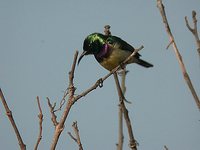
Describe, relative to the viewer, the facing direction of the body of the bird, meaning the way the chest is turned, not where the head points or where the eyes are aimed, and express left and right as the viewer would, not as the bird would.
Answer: facing to the left of the viewer

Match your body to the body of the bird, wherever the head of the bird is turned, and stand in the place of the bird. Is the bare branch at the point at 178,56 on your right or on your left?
on your left

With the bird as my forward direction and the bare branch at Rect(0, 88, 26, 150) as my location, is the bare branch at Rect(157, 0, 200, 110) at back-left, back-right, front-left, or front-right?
front-right
